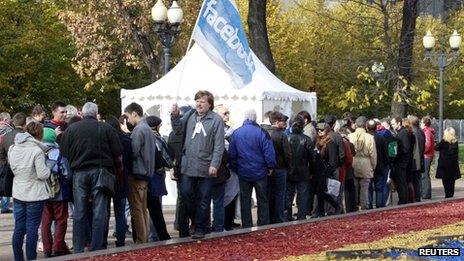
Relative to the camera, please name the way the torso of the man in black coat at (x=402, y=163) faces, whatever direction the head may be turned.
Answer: to the viewer's left

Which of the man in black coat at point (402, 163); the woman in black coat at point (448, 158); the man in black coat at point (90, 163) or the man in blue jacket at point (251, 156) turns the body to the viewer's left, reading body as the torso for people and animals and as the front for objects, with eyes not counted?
the man in black coat at point (402, 163)

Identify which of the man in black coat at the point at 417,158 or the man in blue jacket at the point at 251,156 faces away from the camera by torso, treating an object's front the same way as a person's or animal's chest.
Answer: the man in blue jacket

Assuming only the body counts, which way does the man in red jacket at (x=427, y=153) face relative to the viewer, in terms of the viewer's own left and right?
facing to the left of the viewer

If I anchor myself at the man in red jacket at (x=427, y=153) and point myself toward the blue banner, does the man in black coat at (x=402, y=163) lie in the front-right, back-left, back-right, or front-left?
front-left

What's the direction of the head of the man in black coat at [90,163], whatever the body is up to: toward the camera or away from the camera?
away from the camera

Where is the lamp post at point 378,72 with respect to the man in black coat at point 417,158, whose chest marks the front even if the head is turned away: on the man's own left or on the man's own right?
on the man's own right

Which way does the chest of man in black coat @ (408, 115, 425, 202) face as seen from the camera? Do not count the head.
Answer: to the viewer's left

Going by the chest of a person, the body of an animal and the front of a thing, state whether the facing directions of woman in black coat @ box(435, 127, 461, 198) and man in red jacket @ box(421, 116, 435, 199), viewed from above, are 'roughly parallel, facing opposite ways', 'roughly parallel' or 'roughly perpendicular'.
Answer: roughly perpendicular

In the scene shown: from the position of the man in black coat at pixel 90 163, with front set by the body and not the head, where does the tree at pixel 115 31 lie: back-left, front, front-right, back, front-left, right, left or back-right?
front
